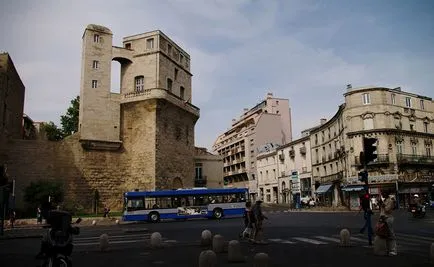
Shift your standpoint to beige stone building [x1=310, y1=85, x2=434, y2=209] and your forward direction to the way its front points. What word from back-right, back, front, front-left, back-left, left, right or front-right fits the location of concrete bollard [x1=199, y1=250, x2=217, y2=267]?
front

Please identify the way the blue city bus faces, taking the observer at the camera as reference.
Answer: facing to the left of the viewer

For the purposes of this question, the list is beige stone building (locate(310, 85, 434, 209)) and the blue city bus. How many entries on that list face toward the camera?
1

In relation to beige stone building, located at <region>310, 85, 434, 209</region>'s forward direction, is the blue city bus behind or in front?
in front

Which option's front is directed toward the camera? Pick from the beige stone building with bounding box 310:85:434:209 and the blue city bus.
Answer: the beige stone building

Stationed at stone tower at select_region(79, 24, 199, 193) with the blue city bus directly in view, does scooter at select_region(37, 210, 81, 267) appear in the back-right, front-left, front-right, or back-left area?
front-right

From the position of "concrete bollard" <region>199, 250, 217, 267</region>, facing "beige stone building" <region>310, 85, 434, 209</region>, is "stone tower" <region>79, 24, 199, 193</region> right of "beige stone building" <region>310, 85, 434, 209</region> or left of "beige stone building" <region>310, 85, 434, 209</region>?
left

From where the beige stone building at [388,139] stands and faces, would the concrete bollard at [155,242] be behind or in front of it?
in front

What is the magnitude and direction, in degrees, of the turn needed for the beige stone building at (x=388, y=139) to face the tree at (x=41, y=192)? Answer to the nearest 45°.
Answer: approximately 45° to its right

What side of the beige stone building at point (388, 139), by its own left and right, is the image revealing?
front

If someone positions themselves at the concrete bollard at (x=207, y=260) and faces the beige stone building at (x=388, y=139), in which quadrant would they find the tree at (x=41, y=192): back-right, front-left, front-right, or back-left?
front-left

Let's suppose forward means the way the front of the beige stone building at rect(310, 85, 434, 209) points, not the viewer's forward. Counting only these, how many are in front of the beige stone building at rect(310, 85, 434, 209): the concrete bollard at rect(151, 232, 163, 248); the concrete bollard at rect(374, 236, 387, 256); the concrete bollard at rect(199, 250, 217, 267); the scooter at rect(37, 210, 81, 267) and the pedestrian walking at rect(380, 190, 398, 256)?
5

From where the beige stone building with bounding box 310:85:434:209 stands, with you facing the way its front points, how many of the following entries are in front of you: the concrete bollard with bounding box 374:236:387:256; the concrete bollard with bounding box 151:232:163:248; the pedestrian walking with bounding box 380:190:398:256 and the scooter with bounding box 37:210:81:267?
4

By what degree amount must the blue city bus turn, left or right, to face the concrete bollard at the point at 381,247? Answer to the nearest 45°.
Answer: approximately 90° to its left

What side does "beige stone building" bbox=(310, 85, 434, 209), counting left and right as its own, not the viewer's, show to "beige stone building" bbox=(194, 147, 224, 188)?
right

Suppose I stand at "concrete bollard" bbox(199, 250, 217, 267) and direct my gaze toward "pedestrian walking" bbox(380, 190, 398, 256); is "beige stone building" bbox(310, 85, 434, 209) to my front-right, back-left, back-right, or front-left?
front-left
